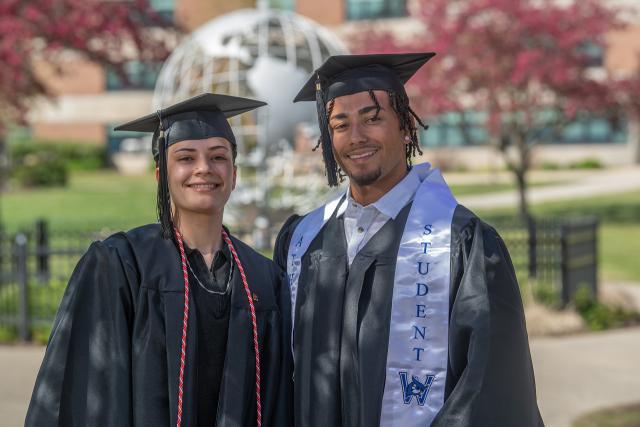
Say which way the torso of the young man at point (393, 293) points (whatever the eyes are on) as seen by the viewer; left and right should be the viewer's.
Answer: facing the viewer and to the left of the viewer

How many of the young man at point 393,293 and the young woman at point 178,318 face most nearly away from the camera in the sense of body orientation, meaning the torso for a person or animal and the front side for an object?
0

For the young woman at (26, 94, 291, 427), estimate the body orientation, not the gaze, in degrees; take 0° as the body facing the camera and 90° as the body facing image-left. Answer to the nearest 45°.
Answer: approximately 315°

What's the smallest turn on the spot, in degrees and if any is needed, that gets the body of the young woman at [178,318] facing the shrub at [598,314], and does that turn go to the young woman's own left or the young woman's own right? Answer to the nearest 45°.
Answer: approximately 90° to the young woman's own left

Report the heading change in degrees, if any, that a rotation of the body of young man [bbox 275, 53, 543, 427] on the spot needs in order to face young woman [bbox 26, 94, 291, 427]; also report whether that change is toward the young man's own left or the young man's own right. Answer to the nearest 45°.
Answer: approximately 45° to the young man's own right

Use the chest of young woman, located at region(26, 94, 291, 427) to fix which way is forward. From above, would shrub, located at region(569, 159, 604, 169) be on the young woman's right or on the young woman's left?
on the young woman's left

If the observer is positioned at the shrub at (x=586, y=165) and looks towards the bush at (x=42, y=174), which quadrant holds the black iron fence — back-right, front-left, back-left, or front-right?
front-left

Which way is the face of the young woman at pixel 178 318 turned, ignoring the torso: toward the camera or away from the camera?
toward the camera

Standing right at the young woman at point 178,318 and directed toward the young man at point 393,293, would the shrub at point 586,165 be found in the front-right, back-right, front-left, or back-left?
front-left

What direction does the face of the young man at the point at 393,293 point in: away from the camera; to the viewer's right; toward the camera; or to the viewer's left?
toward the camera

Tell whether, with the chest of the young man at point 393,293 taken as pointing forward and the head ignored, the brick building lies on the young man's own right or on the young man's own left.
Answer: on the young man's own right

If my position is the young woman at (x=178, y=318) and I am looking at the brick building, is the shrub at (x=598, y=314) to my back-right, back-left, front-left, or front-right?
front-right
